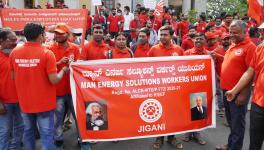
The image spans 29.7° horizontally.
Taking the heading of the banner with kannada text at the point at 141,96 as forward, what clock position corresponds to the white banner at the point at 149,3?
The white banner is roughly at 6 o'clock from the banner with kannada text.

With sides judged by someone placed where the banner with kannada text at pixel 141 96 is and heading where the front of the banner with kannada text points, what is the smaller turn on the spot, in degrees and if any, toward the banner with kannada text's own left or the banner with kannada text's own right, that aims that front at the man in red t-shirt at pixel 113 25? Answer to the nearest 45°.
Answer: approximately 180°

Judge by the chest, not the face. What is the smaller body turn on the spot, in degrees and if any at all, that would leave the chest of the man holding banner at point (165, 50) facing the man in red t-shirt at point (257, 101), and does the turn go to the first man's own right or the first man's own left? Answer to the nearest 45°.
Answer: approximately 45° to the first man's own left

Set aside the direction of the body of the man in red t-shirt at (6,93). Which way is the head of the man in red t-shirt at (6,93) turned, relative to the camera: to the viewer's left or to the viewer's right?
to the viewer's right

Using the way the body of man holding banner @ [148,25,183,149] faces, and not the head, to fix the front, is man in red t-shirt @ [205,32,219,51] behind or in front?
behind

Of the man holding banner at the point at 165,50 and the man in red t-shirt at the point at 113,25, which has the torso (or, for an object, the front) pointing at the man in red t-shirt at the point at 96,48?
the man in red t-shirt at the point at 113,25

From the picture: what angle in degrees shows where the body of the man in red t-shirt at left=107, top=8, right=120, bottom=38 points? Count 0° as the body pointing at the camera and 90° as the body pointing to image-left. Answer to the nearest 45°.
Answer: approximately 0°
